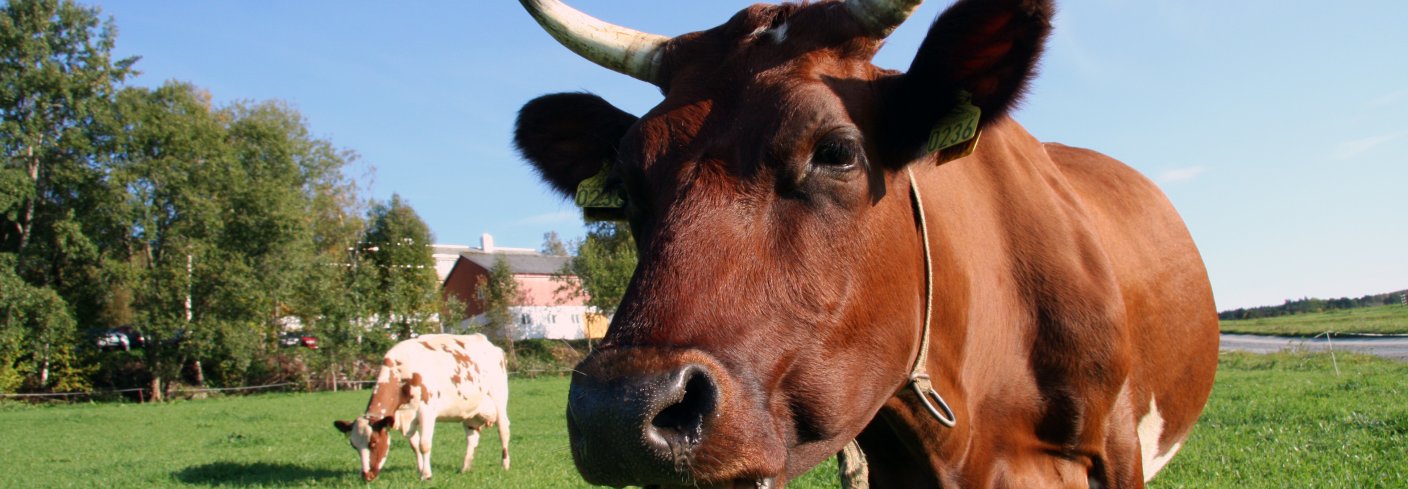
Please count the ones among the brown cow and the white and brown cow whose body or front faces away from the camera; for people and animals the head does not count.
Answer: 0

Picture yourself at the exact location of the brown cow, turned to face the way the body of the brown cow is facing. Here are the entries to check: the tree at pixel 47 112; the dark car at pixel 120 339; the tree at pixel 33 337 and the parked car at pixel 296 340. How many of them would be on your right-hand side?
4

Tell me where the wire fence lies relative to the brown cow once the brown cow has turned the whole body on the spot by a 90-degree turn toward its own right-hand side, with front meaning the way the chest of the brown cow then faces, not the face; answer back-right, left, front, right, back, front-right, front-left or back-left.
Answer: front

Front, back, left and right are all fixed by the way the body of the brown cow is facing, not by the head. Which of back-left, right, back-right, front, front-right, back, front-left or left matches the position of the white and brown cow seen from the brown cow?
right

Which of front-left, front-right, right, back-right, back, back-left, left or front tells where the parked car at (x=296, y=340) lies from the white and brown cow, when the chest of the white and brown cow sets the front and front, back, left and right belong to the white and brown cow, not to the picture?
back-right

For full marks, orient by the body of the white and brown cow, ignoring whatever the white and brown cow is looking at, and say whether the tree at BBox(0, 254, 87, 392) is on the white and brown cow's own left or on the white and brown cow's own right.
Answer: on the white and brown cow's own right

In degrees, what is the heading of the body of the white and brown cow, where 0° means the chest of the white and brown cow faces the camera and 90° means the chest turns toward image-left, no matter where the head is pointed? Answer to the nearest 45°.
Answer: approximately 45°

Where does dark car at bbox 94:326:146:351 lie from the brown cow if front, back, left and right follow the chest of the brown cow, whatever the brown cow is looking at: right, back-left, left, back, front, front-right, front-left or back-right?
right

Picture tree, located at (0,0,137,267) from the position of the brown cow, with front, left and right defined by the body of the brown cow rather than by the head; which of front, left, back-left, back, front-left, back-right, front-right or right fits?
right

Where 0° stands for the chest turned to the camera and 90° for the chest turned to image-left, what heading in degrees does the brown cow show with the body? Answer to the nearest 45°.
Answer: approximately 45°
